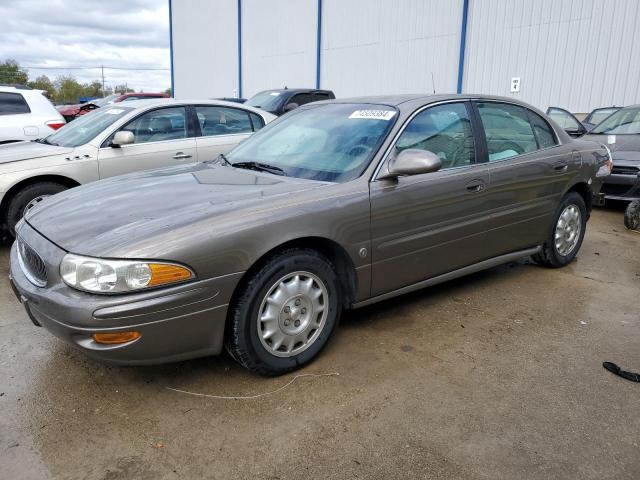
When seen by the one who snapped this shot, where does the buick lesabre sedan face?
facing the viewer and to the left of the viewer

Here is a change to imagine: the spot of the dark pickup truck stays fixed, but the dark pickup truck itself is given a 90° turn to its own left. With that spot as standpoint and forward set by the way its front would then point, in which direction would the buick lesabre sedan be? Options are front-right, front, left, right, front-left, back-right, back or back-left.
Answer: front-right

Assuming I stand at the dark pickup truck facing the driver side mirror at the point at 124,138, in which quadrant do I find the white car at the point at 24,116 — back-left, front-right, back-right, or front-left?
front-right

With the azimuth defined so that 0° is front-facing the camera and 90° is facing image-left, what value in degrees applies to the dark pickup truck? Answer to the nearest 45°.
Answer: approximately 45°

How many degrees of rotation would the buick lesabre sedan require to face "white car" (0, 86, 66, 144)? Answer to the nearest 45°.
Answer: approximately 90° to its right
